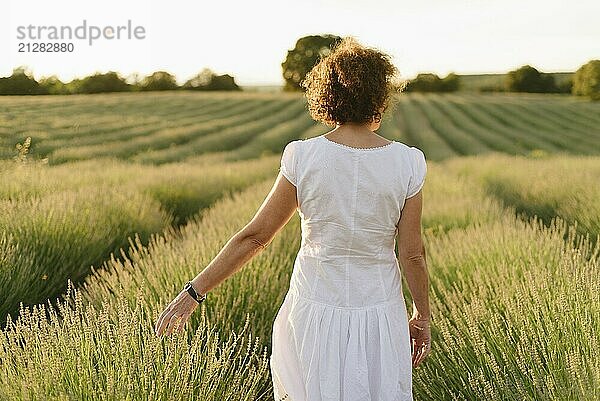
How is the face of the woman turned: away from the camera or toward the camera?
away from the camera

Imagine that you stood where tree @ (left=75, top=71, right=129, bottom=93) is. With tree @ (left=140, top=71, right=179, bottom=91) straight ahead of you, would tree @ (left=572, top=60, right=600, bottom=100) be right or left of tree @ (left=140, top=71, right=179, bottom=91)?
right

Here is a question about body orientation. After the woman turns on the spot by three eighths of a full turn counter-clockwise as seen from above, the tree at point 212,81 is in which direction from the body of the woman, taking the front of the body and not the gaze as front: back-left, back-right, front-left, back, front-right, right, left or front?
back-right

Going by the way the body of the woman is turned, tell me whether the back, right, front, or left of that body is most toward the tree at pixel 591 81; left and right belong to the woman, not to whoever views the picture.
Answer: front

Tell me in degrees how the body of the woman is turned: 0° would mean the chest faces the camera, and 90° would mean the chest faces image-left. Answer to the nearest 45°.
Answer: approximately 180°

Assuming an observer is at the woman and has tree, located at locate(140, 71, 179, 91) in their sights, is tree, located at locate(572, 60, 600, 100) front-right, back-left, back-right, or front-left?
front-right

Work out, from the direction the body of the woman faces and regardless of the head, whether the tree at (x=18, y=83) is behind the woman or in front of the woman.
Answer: in front

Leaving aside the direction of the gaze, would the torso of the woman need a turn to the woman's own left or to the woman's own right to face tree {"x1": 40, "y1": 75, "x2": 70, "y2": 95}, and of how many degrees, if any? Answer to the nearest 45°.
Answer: approximately 45° to the woman's own left

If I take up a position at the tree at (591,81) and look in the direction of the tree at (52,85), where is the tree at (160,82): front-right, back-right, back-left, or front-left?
front-right

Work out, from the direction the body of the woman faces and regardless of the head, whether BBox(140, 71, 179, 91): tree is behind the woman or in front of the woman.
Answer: in front

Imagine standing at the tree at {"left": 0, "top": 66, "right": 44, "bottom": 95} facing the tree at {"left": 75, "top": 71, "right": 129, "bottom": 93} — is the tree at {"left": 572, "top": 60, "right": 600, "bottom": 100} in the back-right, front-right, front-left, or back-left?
front-right
